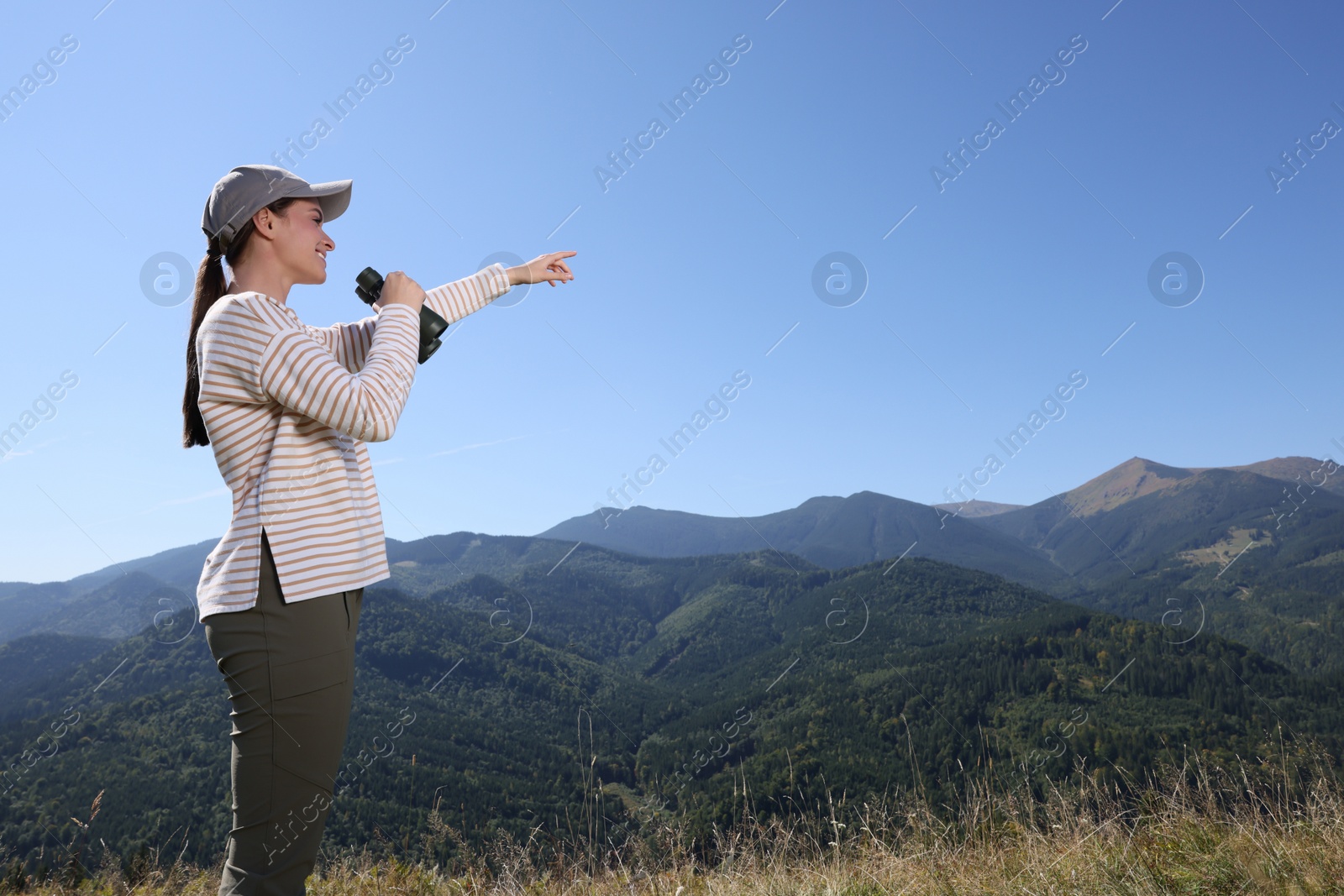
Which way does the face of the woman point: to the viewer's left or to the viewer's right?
to the viewer's right

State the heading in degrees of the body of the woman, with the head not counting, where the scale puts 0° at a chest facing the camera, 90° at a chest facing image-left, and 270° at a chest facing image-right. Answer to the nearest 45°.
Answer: approximately 270°
